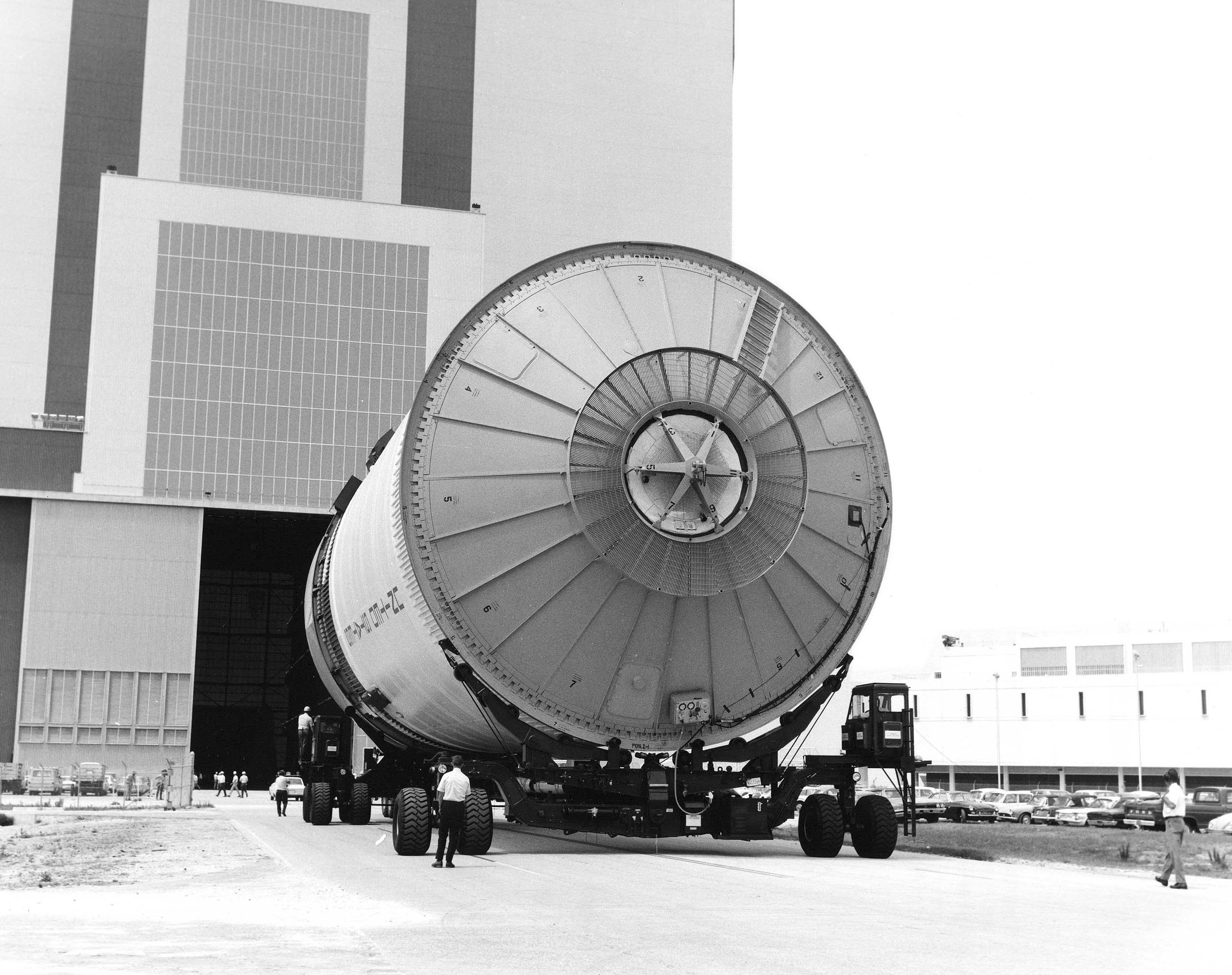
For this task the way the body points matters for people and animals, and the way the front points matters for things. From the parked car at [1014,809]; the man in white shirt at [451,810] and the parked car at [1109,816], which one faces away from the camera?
the man in white shirt

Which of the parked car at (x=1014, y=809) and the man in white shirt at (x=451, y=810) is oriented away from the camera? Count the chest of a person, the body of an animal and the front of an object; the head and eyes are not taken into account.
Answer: the man in white shirt

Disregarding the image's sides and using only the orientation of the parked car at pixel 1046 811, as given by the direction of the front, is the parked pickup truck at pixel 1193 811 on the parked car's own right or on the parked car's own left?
on the parked car's own left

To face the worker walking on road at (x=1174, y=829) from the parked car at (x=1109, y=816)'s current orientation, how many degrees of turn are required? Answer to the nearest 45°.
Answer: approximately 45° to its left

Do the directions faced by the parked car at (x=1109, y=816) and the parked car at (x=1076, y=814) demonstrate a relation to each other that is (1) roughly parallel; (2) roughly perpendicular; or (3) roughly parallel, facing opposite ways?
roughly parallel

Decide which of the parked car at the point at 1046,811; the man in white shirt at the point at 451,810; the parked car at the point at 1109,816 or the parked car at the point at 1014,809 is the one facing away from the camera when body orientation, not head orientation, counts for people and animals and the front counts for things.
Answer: the man in white shirt

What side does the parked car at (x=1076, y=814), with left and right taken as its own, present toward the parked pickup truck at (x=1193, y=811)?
left

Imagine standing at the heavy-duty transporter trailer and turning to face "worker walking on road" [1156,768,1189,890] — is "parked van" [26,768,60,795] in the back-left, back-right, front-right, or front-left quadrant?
back-left

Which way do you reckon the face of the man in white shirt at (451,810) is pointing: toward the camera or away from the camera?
away from the camera

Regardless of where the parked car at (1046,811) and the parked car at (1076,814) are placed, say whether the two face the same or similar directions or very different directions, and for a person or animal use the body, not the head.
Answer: same or similar directions
